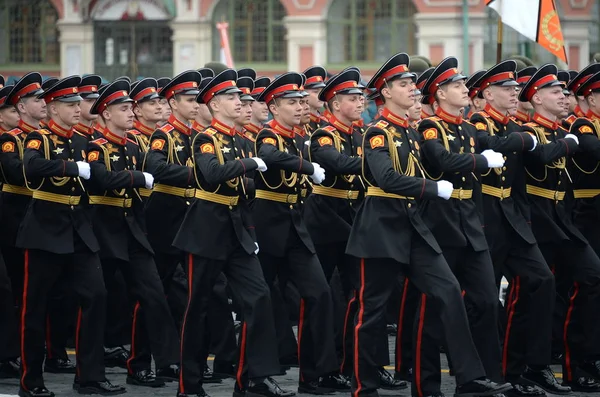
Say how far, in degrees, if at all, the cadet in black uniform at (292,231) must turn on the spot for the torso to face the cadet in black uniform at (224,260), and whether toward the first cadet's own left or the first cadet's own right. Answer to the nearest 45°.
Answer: approximately 90° to the first cadet's own right
